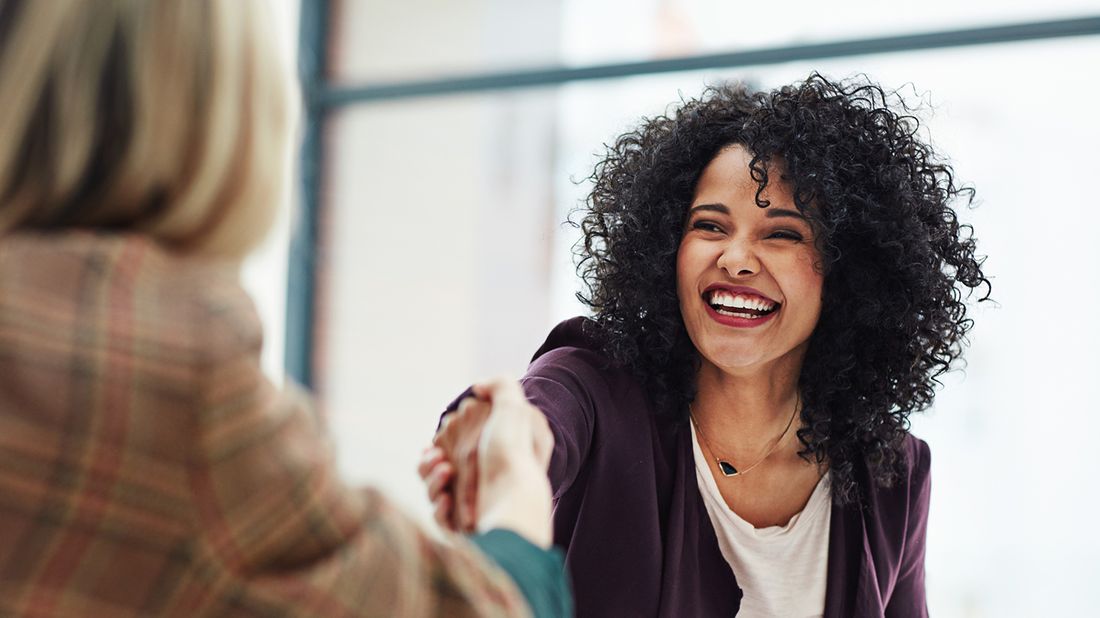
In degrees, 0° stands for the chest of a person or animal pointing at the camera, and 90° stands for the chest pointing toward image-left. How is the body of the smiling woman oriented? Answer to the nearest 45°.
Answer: approximately 0°

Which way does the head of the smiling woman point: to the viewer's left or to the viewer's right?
to the viewer's left
